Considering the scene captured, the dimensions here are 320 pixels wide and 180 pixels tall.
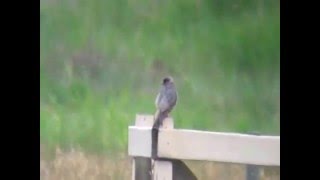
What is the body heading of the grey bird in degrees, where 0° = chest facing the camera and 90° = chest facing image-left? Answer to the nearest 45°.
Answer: approximately 225°
